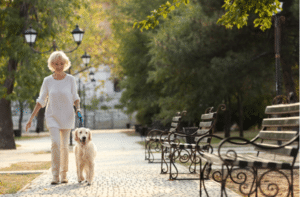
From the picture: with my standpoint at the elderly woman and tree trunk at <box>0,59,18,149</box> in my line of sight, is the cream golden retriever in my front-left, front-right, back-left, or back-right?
back-right

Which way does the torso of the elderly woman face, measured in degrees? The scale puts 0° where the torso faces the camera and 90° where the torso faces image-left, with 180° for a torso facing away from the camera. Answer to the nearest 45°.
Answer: approximately 0°

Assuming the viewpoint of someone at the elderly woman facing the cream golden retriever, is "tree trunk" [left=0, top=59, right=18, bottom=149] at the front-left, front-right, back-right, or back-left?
back-left

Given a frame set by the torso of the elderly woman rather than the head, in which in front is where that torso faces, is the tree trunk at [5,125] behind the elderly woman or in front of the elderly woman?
behind

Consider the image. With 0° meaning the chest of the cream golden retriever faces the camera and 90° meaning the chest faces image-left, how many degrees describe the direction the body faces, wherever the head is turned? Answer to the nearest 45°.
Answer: approximately 0°

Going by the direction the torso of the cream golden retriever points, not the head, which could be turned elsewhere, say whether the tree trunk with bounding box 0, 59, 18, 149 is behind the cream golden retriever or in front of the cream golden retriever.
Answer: behind

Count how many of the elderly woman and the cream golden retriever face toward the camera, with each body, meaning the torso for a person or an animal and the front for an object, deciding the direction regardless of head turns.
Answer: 2
